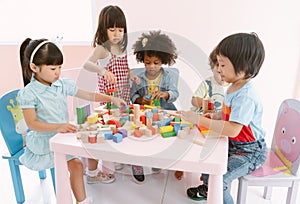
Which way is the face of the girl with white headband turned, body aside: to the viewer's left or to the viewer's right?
to the viewer's right

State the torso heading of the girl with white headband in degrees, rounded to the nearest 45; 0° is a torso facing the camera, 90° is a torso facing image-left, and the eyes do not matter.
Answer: approximately 315°

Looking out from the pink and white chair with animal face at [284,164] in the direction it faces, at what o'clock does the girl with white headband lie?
The girl with white headband is roughly at 1 o'clock from the pink and white chair with animal face.

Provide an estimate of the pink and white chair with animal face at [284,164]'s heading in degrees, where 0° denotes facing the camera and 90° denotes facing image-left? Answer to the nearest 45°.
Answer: approximately 45°
